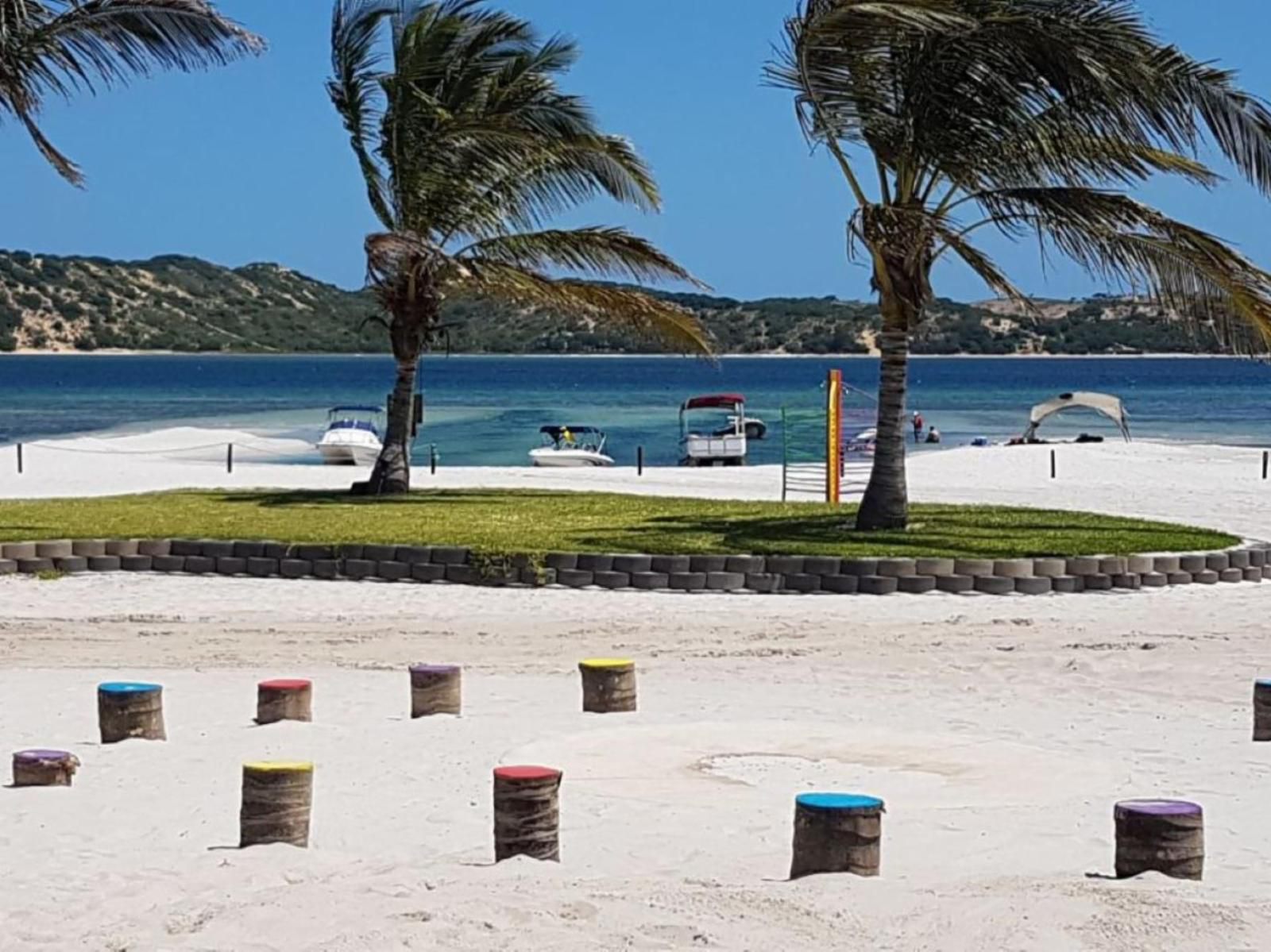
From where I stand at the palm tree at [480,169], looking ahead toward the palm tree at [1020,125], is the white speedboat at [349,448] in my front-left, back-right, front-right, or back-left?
back-left

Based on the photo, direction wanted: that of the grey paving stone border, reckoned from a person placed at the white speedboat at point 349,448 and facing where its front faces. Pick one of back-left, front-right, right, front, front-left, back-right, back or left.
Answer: front

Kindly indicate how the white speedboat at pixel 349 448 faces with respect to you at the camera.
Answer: facing the viewer

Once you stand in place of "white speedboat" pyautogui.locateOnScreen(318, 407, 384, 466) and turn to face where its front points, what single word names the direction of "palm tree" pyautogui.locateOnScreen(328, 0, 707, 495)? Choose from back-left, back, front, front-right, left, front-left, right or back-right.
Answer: front

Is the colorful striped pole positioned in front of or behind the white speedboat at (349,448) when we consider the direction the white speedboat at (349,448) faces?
in front

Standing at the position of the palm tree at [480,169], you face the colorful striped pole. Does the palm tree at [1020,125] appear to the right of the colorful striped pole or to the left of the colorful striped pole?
right
